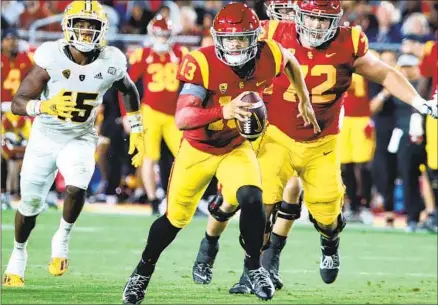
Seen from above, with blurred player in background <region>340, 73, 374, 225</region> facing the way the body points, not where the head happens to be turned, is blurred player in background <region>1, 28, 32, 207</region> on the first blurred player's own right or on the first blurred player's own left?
on the first blurred player's own right

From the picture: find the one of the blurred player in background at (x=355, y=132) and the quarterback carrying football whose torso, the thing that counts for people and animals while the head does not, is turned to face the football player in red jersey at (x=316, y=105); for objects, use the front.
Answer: the blurred player in background

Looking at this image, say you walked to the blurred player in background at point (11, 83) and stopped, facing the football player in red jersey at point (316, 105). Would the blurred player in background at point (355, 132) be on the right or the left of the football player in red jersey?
left

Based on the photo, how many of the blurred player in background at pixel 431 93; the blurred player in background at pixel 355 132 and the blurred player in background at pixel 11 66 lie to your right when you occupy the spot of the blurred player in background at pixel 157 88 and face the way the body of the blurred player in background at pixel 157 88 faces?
1

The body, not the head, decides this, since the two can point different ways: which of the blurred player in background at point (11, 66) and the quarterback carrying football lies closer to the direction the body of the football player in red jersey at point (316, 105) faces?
the quarterback carrying football

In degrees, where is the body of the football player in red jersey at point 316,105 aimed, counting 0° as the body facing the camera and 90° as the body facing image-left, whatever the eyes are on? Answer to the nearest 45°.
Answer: approximately 0°
